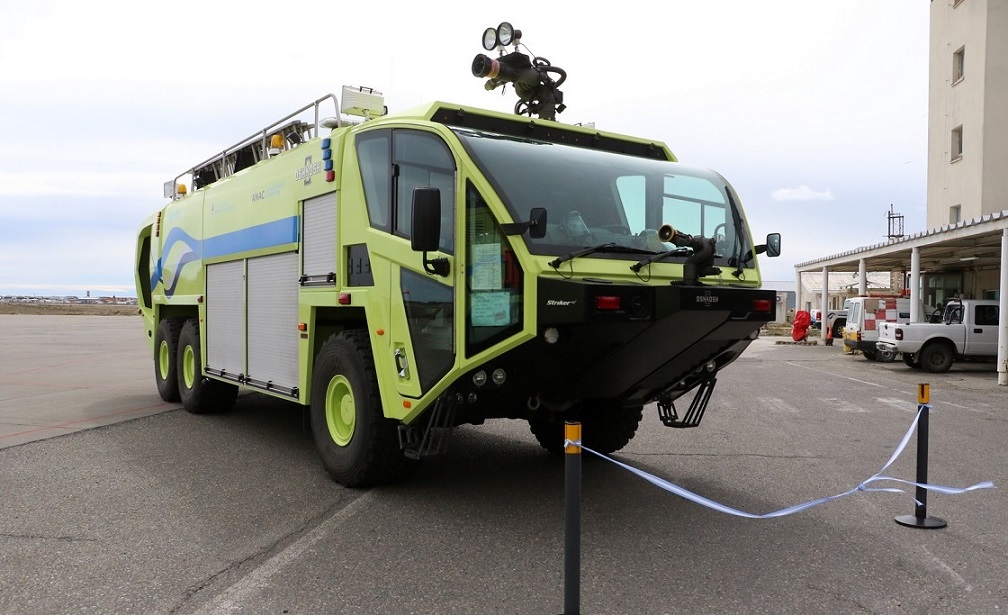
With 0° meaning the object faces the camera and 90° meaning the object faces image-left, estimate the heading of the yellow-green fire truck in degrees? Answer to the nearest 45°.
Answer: approximately 315°

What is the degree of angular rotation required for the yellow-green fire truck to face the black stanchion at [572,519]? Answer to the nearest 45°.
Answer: approximately 45° to its right

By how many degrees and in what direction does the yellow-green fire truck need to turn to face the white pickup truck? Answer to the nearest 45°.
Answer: approximately 90° to its left

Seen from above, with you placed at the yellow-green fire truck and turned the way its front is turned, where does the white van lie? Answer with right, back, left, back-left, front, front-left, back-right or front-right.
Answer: left

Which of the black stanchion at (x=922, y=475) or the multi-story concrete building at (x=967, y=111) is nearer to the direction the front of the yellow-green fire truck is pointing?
the black stanchion

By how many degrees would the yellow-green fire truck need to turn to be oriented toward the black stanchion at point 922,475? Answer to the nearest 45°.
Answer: approximately 45° to its left
